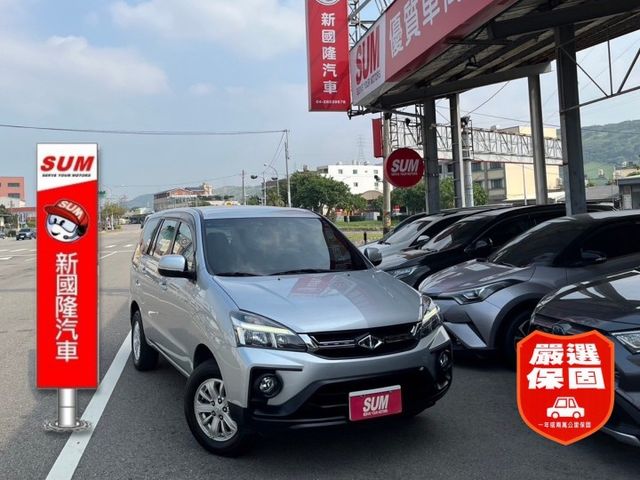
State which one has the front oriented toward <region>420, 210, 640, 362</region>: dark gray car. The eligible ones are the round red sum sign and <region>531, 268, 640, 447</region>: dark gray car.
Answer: the round red sum sign

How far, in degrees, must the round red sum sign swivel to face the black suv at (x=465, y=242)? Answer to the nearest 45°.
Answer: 0° — it already faces it

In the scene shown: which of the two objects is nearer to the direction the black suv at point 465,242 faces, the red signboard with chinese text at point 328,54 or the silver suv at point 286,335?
the silver suv

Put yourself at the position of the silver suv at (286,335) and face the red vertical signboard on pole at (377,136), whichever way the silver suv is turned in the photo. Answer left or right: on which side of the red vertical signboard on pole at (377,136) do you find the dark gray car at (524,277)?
right

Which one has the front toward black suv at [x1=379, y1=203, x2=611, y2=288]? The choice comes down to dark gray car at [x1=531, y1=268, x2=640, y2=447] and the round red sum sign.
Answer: the round red sum sign

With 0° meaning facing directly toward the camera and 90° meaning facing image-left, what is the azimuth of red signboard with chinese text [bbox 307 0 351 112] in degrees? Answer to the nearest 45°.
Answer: approximately 0°

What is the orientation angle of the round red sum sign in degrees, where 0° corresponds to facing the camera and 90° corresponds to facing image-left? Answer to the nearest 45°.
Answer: approximately 0°

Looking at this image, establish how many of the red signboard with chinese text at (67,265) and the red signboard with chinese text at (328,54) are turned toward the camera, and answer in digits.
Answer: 2

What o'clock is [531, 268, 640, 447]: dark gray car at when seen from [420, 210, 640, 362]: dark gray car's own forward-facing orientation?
[531, 268, 640, 447]: dark gray car is roughly at 10 o'clock from [420, 210, 640, 362]: dark gray car.

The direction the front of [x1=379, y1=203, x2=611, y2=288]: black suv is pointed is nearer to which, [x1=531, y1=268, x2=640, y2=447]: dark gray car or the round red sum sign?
the dark gray car

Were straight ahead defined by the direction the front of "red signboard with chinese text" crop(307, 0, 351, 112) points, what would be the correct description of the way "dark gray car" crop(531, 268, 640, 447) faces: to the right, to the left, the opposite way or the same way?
to the right

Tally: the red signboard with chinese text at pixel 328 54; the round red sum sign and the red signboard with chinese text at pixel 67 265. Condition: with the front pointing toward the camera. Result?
3

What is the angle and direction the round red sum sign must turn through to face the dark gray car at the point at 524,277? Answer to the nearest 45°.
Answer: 0° — it already faces it
